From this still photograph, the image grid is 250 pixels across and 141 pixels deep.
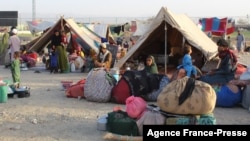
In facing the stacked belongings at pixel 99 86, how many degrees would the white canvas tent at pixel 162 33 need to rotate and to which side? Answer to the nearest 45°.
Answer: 0° — it already faces it

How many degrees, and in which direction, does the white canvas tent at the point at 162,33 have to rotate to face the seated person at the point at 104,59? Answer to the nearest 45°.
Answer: approximately 45° to its right

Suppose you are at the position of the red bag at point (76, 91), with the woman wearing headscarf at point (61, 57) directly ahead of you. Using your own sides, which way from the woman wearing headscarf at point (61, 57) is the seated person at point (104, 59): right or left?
right

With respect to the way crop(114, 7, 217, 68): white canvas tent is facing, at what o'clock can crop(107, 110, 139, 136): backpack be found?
The backpack is roughly at 12 o'clock from the white canvas tent.

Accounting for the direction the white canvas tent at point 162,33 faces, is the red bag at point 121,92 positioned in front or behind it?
in front

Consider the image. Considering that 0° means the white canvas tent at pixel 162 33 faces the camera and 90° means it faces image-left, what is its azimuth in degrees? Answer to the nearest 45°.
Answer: approximately 0°

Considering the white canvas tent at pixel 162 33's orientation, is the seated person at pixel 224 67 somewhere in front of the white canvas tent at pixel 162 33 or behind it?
in front

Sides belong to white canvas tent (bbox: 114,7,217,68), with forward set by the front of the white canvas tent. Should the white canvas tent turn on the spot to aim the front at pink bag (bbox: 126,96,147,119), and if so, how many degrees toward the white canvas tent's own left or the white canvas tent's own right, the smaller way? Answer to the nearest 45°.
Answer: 0° — it already faces it

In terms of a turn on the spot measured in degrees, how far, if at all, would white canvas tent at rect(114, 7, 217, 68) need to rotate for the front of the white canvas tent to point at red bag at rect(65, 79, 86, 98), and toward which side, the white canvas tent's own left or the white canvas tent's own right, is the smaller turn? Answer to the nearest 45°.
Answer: approximately 45° to the white canvas tent's own right
